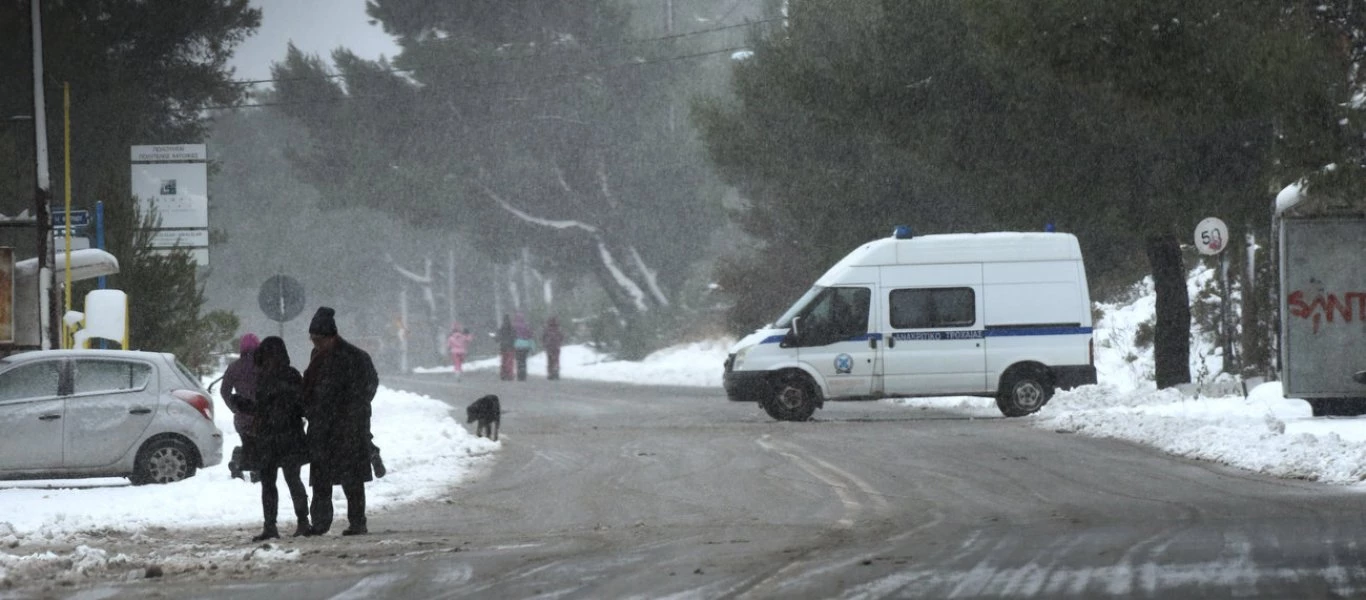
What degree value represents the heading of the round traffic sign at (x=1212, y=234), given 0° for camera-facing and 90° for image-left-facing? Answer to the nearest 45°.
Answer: approximately 0°

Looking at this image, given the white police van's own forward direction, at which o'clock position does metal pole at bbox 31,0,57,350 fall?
The metal pole is roughly at 11 o'clock from the white police van.

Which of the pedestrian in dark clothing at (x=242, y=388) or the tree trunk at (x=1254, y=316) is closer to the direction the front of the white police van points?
the pedestrian in dark clothing

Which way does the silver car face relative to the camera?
to the viewer's left

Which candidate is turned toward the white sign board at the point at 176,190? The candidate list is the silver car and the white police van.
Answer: the white police van

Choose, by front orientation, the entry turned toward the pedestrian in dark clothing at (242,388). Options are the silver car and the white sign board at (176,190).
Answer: the white sign board

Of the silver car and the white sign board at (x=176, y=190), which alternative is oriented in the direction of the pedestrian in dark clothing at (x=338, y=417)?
the white sign board

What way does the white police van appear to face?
to the viewer's left

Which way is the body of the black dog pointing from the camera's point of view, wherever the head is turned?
to the viewer's left

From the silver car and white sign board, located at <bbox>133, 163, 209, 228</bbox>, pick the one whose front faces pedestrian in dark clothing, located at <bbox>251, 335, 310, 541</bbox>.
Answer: the white sign board

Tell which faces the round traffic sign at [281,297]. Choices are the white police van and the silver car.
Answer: the white police van

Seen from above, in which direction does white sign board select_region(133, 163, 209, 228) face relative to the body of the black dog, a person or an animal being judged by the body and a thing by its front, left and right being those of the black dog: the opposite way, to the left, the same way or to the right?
to the left

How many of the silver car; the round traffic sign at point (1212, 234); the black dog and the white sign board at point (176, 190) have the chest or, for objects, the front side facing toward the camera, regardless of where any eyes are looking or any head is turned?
2
